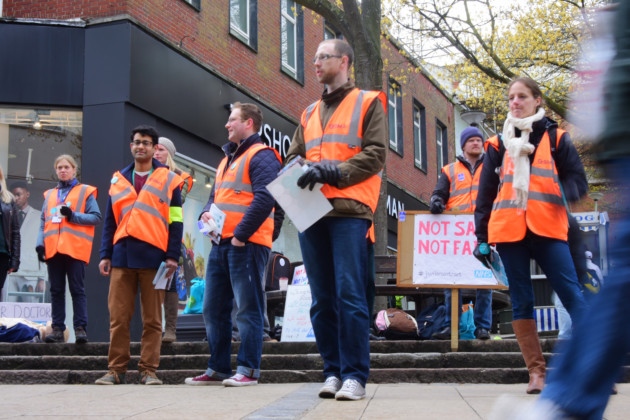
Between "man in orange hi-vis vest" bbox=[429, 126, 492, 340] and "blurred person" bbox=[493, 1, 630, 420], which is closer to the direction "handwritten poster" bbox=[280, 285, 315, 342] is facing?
the blurred person

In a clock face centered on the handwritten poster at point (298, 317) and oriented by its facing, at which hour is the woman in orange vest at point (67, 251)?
The woman in orange vest is roughly at 3 o'clock from the handwritten poster.

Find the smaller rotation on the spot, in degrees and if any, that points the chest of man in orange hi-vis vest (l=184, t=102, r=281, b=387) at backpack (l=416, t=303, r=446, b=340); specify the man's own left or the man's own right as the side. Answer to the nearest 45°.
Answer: approximately 180°

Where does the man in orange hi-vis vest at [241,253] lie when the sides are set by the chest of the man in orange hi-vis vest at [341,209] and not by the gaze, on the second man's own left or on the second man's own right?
on the second man's own right

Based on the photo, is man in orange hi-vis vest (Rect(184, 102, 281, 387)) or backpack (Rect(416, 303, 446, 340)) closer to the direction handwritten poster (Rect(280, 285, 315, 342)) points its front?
the man in orange hi-vis vest

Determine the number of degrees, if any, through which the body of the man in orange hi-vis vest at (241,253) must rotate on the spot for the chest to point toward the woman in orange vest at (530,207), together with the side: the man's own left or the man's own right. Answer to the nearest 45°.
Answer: approximately 90° to the man's own left

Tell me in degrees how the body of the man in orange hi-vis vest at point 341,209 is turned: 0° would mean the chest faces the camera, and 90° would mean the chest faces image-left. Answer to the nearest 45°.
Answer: approximately 45°

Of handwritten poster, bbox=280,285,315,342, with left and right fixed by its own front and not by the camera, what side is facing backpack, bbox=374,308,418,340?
left
